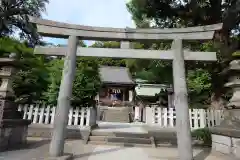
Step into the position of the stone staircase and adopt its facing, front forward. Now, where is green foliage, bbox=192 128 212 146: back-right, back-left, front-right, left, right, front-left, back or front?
left

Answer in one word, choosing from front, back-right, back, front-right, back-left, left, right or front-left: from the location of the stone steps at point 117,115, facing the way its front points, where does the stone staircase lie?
front

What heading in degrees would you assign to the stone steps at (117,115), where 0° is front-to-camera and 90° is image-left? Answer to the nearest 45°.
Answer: approximately 0°

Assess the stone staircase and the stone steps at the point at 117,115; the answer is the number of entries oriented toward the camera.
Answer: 2

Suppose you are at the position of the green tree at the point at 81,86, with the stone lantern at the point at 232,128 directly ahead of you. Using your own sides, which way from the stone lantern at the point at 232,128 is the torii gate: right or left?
right

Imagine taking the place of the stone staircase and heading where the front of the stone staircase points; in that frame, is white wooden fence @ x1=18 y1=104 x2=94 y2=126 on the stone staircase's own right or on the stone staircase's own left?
on the stone staircase's own right

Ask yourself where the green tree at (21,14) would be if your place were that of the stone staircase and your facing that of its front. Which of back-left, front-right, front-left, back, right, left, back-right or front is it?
back-right

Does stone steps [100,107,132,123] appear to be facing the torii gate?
yes

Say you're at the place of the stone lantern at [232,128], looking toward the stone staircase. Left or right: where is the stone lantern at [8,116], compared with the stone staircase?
left

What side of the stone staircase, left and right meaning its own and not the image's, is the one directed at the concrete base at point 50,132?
right

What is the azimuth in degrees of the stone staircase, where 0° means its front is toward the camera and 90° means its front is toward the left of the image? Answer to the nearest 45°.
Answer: approximately 0°
